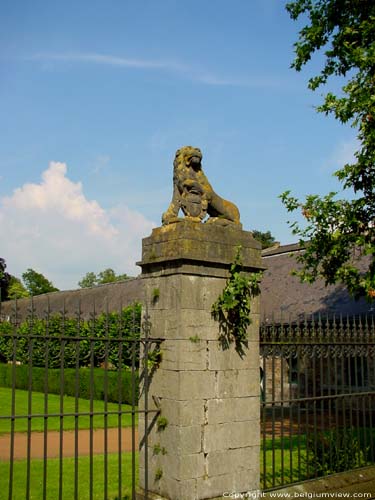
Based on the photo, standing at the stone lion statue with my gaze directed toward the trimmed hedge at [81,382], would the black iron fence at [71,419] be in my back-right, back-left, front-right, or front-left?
front-left

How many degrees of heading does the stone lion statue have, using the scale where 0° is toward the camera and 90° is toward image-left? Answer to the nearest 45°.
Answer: approximately 45°
